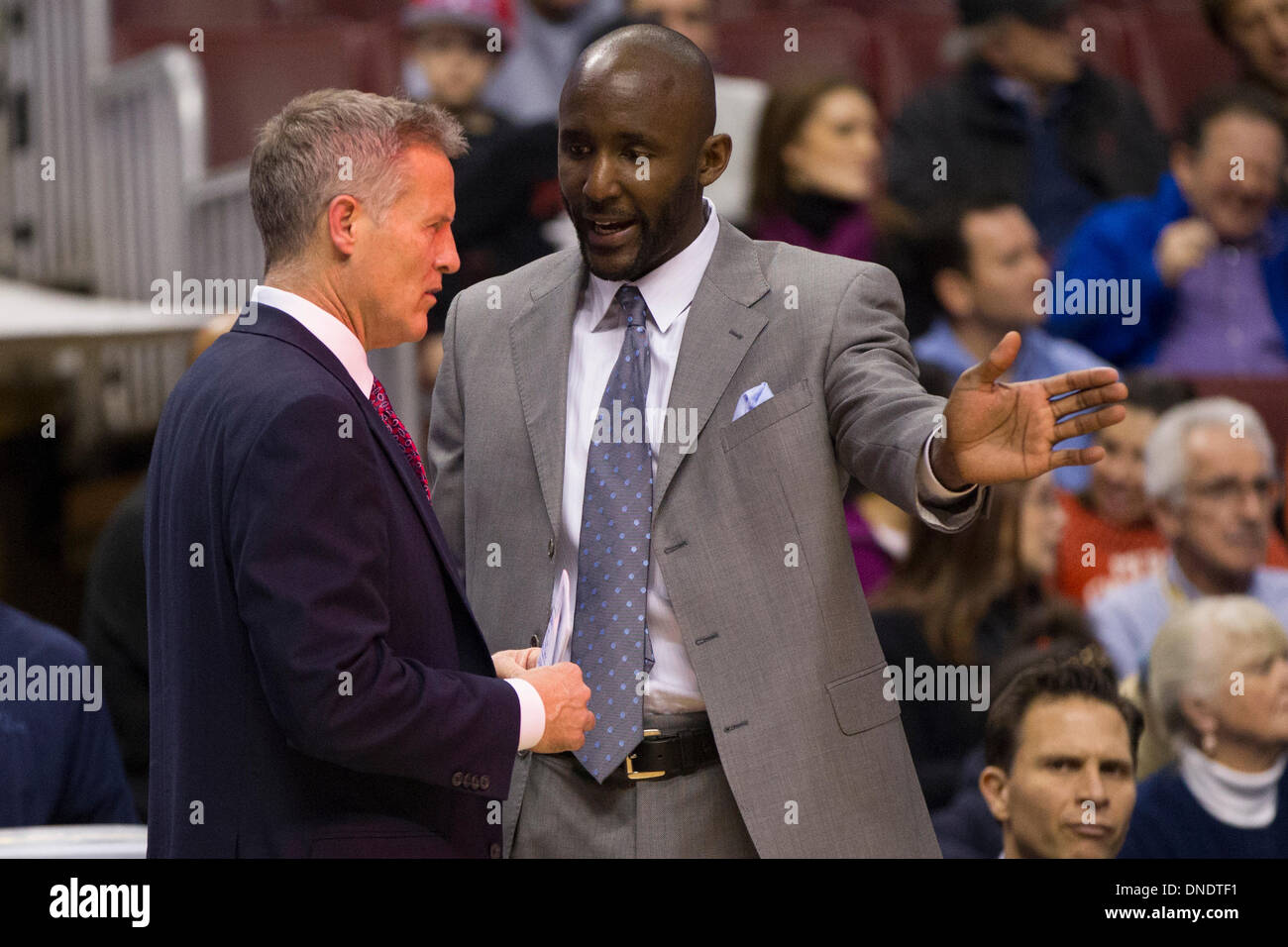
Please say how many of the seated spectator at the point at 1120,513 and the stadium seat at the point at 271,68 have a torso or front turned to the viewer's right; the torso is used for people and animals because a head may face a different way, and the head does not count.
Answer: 0

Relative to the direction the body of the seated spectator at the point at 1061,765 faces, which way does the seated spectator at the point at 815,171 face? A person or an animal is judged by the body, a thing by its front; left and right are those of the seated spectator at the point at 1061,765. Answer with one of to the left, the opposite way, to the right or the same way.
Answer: the same way

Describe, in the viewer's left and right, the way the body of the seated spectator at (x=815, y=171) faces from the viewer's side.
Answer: facing the viewer and to the right of the viewer

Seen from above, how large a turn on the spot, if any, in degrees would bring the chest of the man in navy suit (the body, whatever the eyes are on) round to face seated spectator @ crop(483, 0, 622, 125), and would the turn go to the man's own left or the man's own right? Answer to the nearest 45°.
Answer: approximately 90° to the man's own left

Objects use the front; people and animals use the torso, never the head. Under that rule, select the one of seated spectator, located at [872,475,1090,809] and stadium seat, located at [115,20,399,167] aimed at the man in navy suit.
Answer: the stadium seat

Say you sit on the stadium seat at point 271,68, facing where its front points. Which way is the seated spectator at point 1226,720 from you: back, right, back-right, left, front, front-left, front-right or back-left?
front-left

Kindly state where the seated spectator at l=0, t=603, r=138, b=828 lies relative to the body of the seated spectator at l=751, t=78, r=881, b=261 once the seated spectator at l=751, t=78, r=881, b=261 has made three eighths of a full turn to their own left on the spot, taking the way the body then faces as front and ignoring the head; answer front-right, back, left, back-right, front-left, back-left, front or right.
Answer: back-left

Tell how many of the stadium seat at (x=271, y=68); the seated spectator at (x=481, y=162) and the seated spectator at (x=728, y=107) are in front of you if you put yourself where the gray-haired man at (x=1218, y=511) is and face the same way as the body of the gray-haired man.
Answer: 0

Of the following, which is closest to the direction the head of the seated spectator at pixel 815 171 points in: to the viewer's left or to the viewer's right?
to the viewer's right

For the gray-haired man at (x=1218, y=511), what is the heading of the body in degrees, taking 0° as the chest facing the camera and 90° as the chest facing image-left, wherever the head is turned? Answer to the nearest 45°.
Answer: approximately 315°

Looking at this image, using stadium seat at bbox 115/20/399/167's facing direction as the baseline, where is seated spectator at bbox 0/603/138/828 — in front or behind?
in front
